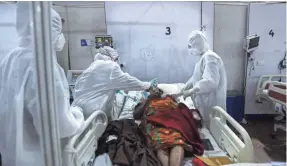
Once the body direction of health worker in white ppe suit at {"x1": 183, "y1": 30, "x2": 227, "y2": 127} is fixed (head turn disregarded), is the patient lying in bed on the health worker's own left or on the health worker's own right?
on the health worker's own left

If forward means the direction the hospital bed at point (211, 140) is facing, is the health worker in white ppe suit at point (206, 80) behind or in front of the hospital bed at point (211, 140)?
behind

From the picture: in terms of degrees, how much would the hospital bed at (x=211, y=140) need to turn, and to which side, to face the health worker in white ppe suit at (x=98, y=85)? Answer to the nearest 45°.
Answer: approximately 135° to its right

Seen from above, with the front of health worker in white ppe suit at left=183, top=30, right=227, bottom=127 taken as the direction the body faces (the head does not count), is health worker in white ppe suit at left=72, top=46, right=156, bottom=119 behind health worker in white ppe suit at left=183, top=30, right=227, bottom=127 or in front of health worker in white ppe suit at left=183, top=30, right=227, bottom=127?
in front

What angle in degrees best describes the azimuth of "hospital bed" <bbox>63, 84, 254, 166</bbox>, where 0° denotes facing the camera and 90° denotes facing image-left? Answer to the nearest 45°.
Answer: approximately 0°

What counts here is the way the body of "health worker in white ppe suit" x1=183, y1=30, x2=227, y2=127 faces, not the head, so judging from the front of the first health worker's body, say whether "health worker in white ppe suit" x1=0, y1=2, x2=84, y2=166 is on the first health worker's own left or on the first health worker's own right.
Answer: on the first health worker's own left

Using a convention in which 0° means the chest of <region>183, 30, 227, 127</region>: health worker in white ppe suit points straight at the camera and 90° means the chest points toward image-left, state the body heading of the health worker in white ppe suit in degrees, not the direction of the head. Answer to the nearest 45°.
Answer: approximately 90°

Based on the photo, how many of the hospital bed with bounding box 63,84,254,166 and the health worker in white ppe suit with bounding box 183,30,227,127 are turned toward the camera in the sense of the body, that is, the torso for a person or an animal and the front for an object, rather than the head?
1

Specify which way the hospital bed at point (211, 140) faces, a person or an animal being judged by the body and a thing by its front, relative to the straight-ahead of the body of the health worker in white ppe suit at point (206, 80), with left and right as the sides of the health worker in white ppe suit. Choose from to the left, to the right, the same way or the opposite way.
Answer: to the left

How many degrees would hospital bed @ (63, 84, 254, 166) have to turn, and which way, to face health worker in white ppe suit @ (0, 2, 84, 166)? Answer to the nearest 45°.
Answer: approximately 45° to its right
